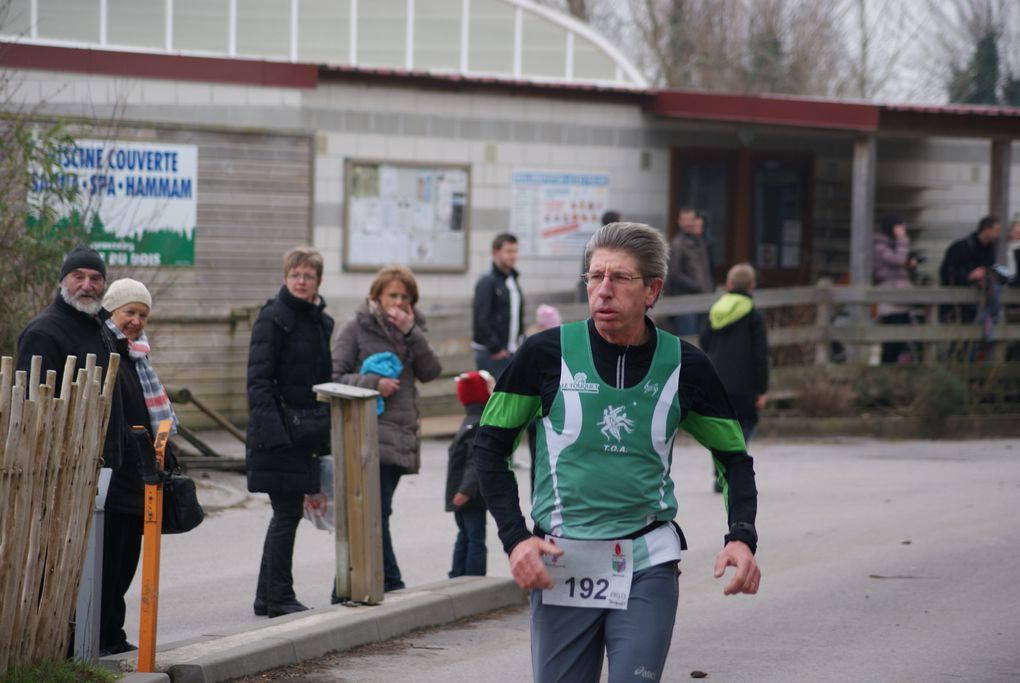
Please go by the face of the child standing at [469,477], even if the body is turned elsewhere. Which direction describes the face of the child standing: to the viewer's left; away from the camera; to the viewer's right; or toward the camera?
away from the camera

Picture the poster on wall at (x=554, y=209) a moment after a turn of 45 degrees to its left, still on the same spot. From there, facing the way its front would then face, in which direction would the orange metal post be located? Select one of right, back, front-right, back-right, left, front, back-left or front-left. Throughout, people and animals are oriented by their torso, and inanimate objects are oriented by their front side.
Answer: front-right

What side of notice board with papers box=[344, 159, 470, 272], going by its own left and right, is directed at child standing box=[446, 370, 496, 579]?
front

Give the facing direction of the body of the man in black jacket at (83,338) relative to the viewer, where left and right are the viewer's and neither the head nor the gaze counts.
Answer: facing the viewer and to the right of the viewer

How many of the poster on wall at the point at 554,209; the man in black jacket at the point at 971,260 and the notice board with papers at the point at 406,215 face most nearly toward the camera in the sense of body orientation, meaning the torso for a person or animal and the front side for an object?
2

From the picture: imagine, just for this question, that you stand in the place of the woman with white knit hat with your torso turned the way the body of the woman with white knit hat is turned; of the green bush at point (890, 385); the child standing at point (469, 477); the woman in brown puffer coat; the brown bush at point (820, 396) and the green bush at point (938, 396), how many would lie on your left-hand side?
5

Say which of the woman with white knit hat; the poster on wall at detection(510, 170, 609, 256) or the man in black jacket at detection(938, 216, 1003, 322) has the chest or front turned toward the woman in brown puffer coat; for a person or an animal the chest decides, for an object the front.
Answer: the poster on wall

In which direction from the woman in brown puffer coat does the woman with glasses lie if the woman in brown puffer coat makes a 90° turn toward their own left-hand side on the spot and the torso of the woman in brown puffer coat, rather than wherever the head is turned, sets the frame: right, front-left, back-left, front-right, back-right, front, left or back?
back

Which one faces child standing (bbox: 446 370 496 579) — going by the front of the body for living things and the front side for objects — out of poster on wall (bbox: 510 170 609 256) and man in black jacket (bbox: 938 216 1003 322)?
the poster on wall

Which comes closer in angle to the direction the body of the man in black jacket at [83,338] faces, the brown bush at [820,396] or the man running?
the man running

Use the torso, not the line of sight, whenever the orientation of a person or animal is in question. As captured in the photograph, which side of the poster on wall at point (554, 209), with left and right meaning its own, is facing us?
front

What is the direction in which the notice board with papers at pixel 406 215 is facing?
toward the camera
